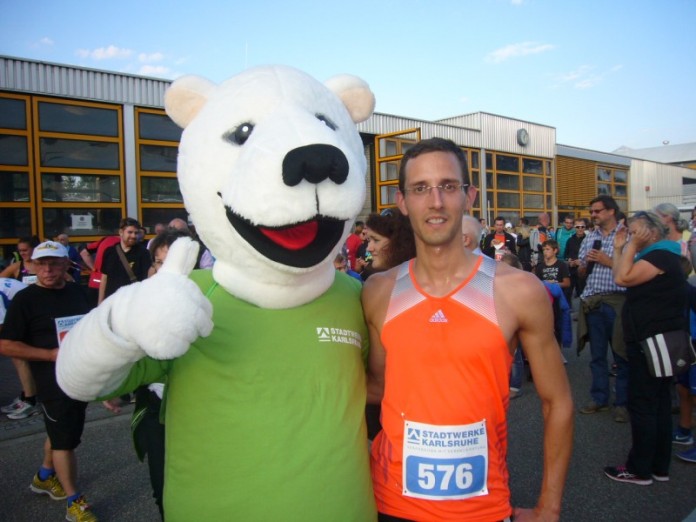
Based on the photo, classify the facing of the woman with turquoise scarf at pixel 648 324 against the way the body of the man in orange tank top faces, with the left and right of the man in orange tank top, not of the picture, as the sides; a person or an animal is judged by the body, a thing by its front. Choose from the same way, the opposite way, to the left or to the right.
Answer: to the right

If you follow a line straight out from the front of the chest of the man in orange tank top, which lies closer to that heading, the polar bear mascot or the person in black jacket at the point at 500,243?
the polar bear mascot

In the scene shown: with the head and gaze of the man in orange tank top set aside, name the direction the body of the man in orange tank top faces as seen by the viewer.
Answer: toward the camera

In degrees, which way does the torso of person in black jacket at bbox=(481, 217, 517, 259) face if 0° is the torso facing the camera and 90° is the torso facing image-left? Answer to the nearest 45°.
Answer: approximately 0°

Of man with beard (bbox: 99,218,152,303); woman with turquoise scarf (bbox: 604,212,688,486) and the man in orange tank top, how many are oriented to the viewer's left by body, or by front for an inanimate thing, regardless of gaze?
1

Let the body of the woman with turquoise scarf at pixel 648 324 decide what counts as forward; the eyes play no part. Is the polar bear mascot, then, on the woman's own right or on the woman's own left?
on the woman's own left

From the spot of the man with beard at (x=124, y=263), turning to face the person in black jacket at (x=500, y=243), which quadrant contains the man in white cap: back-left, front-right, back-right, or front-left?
back-right

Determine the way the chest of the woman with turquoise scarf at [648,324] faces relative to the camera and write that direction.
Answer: to the viewer's left

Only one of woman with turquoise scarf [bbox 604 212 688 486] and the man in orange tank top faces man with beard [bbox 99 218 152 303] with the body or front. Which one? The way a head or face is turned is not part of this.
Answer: the woman with turquoise scarf

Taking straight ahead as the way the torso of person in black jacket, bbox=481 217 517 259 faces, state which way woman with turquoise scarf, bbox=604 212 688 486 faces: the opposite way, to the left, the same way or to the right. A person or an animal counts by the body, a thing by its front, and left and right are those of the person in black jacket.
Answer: to the right

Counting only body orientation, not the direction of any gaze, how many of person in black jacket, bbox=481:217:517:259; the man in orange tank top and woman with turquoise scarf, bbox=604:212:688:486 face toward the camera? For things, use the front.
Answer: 2

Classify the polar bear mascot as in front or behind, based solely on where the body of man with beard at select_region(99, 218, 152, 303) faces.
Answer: in front

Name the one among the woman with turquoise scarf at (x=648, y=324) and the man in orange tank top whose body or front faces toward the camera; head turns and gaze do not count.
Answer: the man in orange tank top

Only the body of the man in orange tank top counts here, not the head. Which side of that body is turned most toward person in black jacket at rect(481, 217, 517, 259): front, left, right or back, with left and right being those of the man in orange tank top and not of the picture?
back

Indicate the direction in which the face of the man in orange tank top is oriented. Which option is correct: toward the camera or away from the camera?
toward the camera
